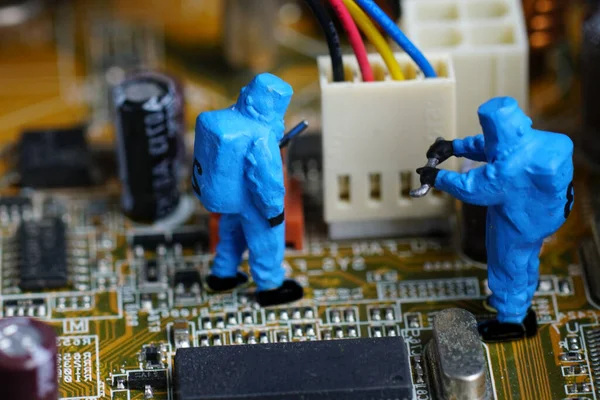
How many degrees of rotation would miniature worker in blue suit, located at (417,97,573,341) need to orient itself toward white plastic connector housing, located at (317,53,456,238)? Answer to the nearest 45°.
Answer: approximately 45° to its right

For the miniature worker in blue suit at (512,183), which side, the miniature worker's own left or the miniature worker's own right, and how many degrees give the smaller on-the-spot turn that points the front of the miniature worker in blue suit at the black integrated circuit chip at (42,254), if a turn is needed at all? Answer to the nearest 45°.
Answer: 0° — it already faces it

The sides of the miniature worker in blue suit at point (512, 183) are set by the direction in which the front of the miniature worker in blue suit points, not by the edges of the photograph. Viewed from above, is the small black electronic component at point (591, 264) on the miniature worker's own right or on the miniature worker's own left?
on the miniature worker's own right

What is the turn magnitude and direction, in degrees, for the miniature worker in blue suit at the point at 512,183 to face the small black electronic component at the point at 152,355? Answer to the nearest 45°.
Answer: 0° — it already faces it

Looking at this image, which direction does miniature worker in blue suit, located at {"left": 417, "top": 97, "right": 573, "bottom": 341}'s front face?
to the viewer's left
